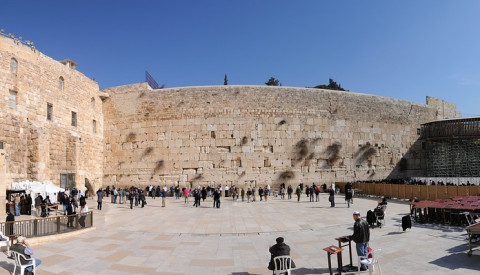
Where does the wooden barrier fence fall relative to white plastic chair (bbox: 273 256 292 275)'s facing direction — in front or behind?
in front

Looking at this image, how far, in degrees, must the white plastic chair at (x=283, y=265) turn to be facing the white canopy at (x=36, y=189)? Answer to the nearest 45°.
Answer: approximately 45° to its left

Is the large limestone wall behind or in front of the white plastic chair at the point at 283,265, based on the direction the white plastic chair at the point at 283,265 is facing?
in front

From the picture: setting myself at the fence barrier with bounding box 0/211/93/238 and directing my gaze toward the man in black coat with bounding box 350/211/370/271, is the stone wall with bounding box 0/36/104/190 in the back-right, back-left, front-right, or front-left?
back-left

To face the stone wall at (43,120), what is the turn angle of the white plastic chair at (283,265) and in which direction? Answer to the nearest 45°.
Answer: approximately 45° to its left

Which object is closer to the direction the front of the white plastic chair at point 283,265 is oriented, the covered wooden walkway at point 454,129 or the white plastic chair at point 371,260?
the covered wooden walkway

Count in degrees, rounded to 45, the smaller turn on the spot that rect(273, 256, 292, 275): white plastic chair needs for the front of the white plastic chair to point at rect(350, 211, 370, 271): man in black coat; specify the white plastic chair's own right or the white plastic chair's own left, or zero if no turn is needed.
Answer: approximately 45° to the white plastic chair's own right

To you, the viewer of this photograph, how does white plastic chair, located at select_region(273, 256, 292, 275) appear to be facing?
facing away from the viewer

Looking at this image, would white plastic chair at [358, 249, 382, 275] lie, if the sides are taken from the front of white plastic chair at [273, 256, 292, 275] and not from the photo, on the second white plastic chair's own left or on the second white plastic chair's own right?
on the second white plastic chair's own right
